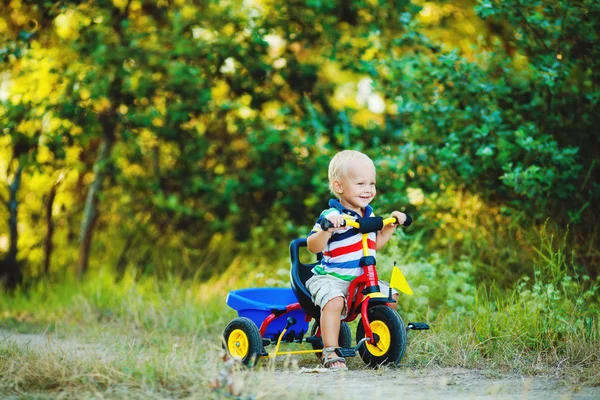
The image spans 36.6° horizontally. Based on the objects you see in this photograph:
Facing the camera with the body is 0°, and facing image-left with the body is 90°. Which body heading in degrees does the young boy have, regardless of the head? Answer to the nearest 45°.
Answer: approximately 315°

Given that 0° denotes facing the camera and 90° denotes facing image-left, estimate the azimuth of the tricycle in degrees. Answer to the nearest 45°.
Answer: approximately 315°
